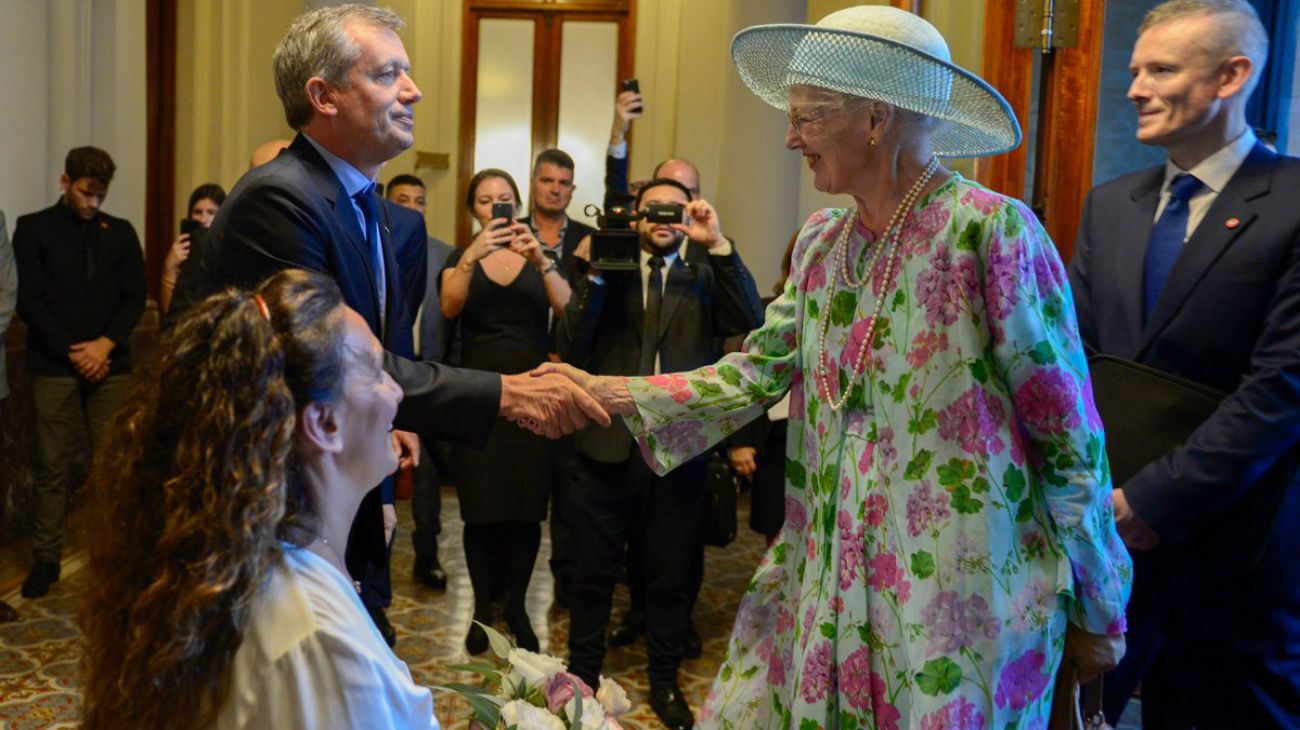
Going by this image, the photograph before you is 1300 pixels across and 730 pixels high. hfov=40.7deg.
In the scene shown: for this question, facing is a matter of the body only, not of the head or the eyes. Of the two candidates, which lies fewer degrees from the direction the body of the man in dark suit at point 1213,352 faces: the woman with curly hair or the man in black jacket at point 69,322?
the woman with curly hair

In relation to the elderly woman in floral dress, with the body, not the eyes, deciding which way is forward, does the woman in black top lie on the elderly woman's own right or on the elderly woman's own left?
on the elderly woman's own right

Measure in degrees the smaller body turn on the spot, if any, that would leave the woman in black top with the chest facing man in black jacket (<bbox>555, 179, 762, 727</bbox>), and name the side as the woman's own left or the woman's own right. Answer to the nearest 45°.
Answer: approximately 45° to the woman's own left

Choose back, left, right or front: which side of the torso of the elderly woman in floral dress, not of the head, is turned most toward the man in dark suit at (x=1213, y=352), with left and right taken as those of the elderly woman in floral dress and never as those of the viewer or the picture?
back

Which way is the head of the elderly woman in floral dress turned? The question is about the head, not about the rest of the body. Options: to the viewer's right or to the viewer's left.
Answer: to the viewer's left

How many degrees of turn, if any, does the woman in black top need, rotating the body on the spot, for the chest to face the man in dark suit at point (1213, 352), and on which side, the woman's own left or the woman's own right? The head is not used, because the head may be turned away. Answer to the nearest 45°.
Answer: approximately 45° to the woman's own left

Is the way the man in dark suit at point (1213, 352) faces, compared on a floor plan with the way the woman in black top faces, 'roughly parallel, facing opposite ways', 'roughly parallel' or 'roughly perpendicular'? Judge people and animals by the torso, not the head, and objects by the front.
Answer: roughly perpendicular

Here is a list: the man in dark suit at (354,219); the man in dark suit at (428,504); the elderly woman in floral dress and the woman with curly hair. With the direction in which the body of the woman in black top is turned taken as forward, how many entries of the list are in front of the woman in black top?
3
